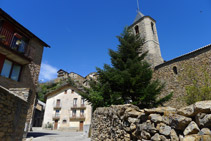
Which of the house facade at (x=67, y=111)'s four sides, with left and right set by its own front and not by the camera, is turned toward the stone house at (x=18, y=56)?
front

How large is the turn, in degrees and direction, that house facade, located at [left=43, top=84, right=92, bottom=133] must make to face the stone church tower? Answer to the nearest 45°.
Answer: approximately 45° to its left

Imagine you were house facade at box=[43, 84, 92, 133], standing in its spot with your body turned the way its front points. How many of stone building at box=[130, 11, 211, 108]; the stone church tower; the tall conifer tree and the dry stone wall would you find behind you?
0

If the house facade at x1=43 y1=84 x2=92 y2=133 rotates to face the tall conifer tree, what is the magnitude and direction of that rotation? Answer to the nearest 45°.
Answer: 0° — it already faces it

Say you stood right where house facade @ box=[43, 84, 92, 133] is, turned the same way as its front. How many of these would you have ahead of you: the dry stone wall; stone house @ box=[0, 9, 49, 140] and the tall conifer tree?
3

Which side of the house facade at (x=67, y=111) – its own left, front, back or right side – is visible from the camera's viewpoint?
front

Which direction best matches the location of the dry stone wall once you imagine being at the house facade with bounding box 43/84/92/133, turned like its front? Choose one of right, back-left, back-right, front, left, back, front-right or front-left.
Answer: front

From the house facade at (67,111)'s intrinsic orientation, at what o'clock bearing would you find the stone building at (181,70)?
The stone building is roughly at 11 o'clock from the house facade.
